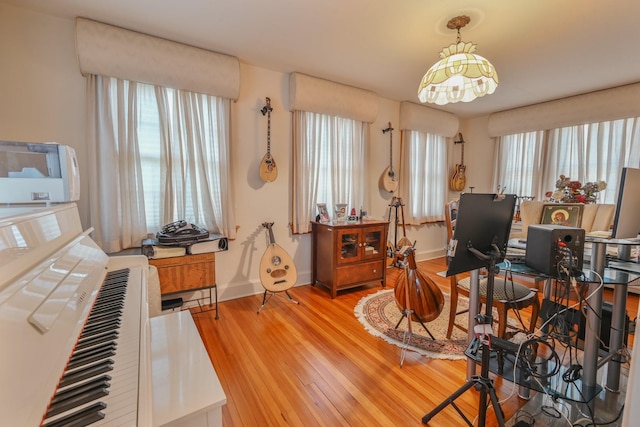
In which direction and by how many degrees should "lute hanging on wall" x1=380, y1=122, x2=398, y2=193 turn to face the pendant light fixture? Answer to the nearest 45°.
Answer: approximately 45° to its right

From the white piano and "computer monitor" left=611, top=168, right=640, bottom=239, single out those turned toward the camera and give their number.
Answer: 0

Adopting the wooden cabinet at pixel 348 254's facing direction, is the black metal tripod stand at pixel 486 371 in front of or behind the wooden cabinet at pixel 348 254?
in front

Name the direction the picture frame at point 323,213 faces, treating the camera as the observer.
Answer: facing the viewer and to the right of the viewer

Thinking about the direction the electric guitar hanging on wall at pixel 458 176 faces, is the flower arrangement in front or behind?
in front

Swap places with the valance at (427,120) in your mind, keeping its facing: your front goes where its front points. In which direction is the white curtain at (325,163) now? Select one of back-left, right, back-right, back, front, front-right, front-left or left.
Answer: right

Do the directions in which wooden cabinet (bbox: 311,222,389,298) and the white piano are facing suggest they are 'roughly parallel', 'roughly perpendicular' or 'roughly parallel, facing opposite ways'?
roughly perpendicular

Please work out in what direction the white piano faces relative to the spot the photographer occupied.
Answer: facing to the right of the viewer

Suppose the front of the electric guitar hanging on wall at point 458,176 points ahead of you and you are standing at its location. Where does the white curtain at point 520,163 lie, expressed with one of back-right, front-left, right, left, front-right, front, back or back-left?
front-left

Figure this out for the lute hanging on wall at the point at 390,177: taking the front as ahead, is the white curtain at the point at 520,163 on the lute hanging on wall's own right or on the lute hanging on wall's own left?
on the lute hanging on wall's own left

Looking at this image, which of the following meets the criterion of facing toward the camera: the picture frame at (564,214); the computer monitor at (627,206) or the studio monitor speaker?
the picture frame

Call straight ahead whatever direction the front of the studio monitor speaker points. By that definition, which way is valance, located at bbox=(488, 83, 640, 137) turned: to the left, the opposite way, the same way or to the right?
to the left

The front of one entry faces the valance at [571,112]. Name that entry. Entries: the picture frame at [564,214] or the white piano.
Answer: the white piano

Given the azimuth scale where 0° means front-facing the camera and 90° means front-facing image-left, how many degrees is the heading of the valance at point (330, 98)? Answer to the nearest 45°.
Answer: approximately 315°

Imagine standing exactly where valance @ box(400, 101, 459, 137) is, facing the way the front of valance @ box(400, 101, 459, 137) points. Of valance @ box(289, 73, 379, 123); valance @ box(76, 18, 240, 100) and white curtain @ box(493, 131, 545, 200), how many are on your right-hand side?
2

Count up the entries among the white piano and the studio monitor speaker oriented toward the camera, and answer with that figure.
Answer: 0

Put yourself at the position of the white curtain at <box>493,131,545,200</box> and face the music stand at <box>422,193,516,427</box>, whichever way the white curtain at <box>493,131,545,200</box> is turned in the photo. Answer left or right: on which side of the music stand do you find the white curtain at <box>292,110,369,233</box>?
right

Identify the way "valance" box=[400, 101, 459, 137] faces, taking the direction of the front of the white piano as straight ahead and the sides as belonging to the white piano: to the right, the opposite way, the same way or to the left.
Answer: to the right

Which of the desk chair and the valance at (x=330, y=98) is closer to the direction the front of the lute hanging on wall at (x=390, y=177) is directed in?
the desk chair

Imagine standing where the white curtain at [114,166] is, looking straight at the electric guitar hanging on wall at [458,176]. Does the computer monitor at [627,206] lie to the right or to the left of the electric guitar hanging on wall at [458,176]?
right
